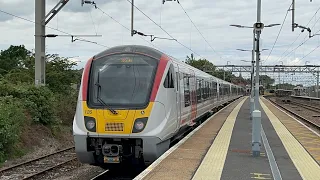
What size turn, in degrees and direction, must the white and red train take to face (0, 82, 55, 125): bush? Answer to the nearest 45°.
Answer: approximately 90° to its right

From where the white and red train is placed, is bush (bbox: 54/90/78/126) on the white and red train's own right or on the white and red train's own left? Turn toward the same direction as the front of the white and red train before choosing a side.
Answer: on the white and red train's own right

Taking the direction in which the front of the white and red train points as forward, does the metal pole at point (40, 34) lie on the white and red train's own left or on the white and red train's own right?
on the white and red train's own right

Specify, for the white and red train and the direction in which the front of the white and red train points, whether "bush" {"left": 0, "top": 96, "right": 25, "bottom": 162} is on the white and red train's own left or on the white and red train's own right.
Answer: on the white and red train's own right

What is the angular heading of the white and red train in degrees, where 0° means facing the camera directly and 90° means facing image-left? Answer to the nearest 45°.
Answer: approximately 45°

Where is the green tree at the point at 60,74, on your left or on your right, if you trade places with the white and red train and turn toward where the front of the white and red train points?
on your right
